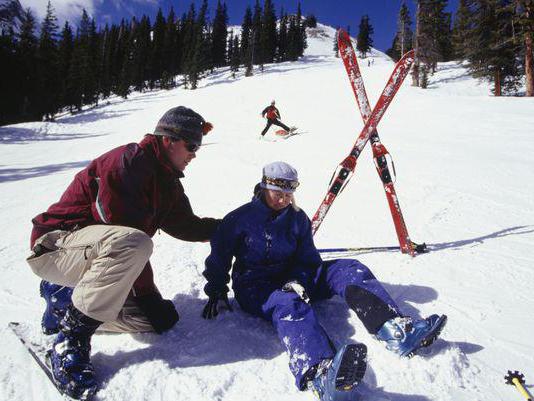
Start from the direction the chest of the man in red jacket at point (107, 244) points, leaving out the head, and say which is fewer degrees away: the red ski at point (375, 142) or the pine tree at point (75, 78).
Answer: the red ski

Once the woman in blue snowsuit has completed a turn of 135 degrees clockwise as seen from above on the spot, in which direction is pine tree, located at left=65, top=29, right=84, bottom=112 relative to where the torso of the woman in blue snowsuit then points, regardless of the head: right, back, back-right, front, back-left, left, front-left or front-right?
front-right

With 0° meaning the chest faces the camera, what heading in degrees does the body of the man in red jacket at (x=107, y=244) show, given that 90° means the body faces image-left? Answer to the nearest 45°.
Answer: approximately 270°

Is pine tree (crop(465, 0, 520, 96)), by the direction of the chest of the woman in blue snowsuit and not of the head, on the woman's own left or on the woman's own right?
on the woman's own left

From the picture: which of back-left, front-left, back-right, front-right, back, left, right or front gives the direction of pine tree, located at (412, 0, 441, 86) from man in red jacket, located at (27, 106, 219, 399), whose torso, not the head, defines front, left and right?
front-left

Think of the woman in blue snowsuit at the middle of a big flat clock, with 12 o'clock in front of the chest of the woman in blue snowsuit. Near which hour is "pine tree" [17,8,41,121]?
The pine tree is roughly at 6 o'clock from the woman in blue snowsuit.

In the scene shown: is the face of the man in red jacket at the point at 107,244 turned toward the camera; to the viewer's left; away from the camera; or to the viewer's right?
to the viewer's right

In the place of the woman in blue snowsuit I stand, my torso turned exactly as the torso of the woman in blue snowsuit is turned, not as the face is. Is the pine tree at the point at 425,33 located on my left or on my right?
on my left

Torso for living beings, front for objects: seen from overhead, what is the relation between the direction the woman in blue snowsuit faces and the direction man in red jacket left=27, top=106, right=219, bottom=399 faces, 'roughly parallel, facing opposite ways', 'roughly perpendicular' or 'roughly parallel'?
roughly perpendicular

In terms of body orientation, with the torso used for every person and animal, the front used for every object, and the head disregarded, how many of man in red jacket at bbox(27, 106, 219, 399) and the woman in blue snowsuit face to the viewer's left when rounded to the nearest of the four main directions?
0
